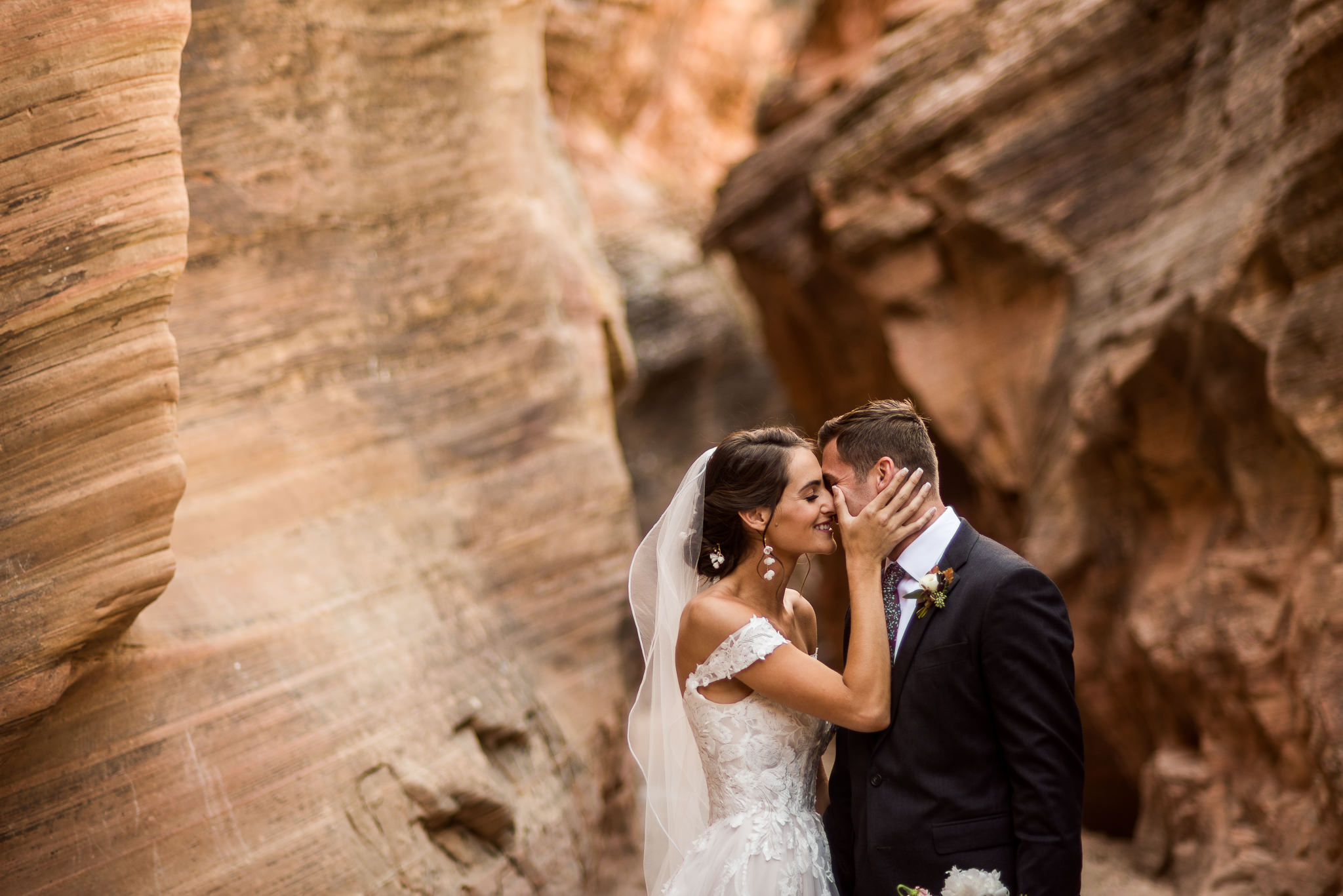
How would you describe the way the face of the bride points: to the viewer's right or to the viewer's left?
to the viewer's right

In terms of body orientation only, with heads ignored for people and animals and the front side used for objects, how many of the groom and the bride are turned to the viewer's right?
1

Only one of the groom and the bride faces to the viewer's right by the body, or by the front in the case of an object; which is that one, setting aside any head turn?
the bride

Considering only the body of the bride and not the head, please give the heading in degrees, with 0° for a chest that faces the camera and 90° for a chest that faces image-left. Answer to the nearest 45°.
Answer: approximately 270°

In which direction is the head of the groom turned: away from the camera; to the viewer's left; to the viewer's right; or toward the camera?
to the viewer's left

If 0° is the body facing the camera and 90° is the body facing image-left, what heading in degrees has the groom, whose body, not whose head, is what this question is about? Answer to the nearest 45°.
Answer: approximately 45°

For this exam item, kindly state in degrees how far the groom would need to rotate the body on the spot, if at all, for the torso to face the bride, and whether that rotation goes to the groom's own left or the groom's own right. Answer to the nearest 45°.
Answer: approximately 90° to the groom's own right

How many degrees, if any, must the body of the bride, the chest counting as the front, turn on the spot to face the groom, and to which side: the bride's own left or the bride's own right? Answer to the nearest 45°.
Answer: approximately 45° to the bride's own right
